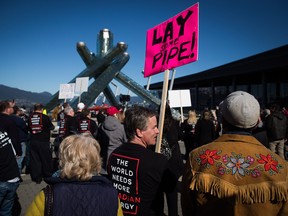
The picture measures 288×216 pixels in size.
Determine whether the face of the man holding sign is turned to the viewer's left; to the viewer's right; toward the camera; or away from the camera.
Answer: to the viewer's right

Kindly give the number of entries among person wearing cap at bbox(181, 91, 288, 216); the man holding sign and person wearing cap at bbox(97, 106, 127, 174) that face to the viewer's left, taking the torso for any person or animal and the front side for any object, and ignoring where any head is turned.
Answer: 0

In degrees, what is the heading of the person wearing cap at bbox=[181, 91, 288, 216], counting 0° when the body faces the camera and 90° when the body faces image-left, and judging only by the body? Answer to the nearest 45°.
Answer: approximately 180°

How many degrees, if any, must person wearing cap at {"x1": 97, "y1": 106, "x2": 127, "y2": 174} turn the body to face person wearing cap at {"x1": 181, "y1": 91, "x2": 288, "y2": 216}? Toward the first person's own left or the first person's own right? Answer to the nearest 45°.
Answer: approximately 135° to the first person's own right

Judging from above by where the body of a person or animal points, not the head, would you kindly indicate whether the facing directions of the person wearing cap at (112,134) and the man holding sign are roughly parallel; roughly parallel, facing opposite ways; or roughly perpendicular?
roughly parallel

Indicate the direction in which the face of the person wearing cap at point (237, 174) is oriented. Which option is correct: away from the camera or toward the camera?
away from the camera

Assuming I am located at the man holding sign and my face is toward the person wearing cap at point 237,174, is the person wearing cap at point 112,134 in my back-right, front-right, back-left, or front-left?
back-left

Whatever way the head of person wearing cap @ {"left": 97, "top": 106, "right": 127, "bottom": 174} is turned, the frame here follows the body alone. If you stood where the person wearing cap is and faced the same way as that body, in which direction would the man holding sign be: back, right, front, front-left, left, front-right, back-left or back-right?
back-right

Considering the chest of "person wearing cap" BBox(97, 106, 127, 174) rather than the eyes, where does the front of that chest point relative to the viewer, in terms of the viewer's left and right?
facing away from the viewer and to the right of the viewer
